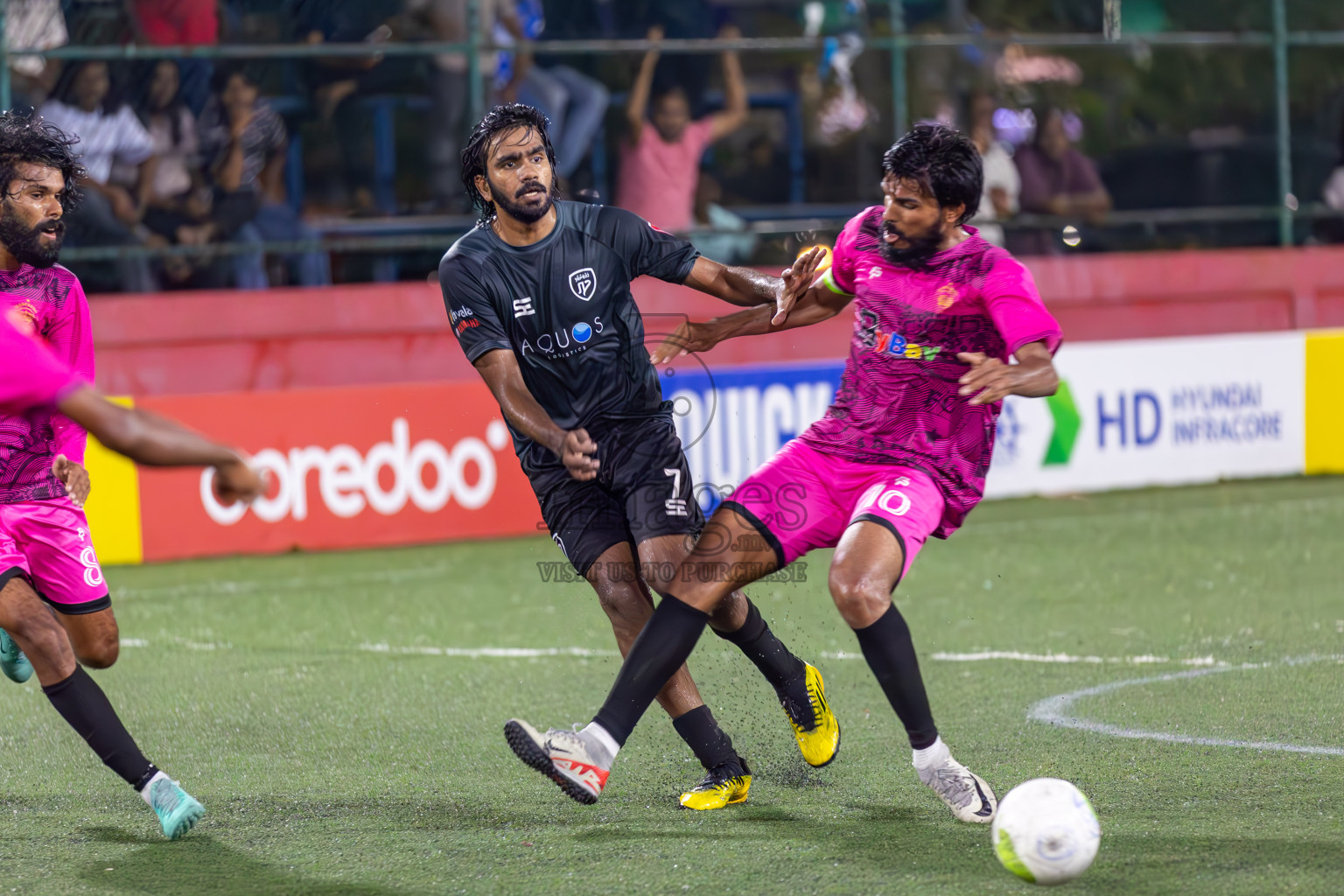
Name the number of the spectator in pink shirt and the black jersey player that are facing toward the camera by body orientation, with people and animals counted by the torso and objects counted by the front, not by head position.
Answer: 2

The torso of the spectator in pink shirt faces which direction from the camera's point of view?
toward the camera

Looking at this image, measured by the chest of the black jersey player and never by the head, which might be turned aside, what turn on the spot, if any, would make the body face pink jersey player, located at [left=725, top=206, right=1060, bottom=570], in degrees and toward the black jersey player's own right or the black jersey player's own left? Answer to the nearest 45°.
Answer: approximately 90° to the black jersey player's own left

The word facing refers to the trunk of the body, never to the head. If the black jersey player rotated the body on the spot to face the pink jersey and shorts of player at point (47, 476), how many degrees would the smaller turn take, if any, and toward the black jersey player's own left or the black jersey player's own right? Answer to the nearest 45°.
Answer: approximately 90° to the black jersey player's own right

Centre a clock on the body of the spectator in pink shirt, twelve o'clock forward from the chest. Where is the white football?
The white football is roughly at 12 o'clock from the spectator in pink shirt.

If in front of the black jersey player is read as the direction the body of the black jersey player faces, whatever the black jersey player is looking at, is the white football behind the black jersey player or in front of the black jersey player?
in front

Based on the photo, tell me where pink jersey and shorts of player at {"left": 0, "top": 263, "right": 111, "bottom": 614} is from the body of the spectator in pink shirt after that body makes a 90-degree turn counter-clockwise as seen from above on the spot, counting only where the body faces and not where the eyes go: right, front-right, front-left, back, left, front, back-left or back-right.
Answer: right

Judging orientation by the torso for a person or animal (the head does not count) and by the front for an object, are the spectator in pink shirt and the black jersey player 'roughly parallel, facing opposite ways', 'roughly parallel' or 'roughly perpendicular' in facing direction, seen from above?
roughly parallel

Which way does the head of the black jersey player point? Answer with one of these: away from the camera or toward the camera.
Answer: toward the camera

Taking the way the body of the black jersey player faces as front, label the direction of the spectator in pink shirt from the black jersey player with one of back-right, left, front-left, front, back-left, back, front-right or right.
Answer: back

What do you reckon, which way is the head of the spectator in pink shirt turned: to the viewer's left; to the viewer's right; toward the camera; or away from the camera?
toward the camera

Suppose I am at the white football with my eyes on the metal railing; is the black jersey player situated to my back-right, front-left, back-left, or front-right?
front-left

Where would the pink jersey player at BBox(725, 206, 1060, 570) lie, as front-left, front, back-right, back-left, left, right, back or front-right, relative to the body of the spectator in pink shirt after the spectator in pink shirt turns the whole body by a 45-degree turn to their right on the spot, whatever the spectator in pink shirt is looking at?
front-left

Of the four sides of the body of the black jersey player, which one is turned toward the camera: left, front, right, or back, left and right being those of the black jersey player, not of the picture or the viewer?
front

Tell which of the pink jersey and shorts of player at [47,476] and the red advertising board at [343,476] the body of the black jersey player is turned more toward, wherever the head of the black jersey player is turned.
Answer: the pink jersey and shorts of player

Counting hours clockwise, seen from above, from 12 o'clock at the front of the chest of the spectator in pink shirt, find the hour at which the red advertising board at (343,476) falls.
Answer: The red advertising board is roughly at 1 o'clock from the spectator in pink shirt.
